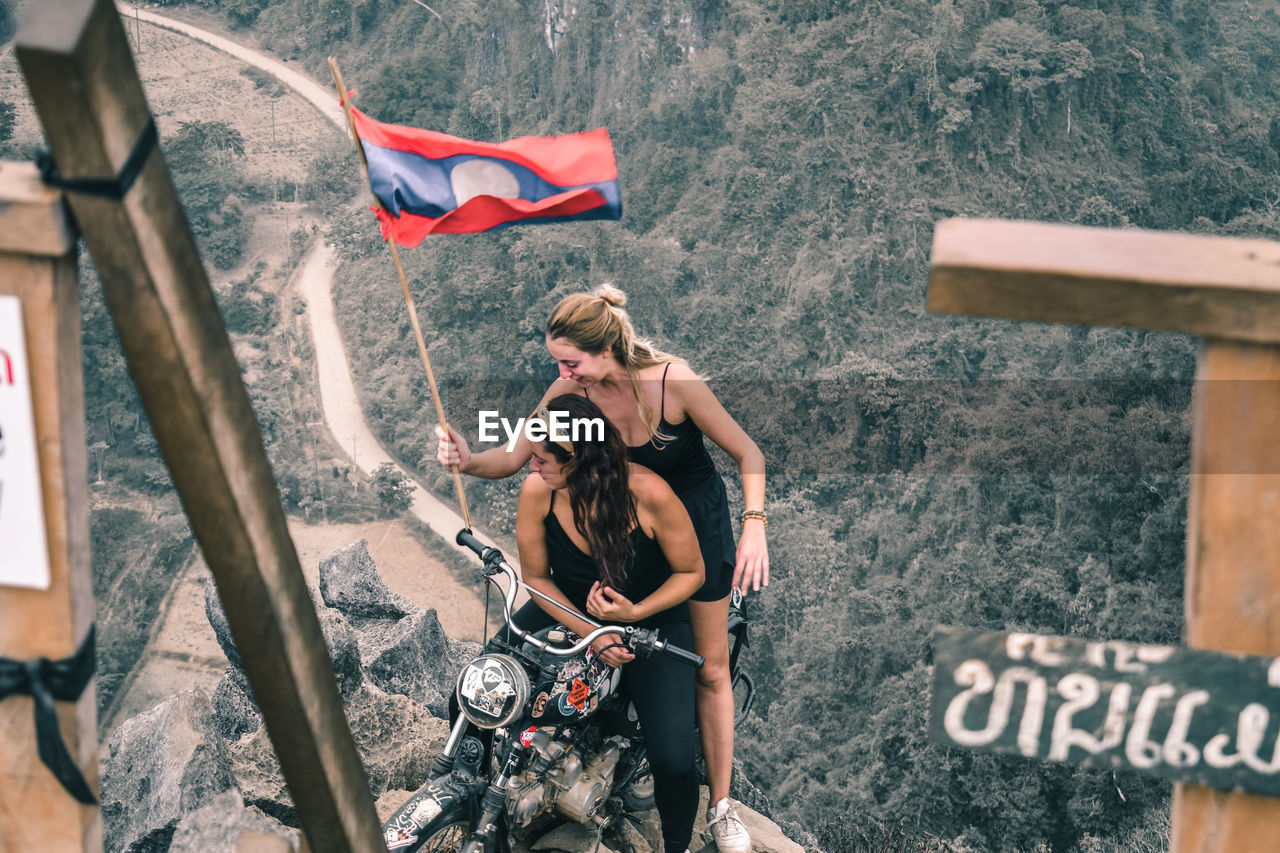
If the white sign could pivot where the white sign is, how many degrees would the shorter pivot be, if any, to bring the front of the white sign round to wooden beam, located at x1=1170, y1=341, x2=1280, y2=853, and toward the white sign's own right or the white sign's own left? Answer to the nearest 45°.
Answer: approximately 45° to the white sign's own left

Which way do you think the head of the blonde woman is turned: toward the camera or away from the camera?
toward the camera

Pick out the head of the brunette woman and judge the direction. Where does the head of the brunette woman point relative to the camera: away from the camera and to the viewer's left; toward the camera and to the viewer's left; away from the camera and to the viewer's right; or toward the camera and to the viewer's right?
toward the camera and to the viewer's left

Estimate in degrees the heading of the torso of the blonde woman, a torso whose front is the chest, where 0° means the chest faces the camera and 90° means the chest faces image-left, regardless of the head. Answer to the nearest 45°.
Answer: approximately 45°

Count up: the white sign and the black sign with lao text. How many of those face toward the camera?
2

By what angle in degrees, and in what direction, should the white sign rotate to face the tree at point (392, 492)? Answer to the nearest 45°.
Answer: approximately 180°

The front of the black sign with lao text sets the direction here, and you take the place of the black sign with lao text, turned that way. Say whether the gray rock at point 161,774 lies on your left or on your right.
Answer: on your right

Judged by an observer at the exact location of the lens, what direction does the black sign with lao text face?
facing the viewer

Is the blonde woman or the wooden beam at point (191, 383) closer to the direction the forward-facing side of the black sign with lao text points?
the wooden beam

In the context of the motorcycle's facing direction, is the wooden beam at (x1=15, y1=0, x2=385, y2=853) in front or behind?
in front

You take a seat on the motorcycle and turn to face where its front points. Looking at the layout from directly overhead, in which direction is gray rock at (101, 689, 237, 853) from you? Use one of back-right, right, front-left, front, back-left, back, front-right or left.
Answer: right

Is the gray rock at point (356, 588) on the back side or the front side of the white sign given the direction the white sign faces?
on the back side
